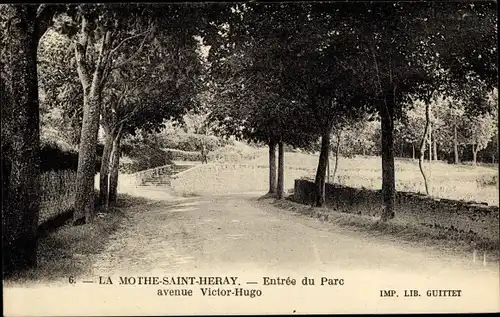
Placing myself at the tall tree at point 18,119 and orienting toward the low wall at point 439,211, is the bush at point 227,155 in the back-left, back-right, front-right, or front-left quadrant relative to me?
front-left
